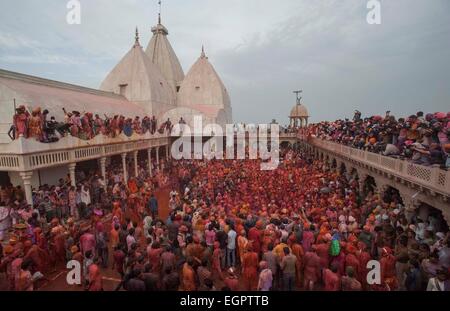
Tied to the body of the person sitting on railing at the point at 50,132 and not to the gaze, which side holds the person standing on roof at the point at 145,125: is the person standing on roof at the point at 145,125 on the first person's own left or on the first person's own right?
on the first person's own left

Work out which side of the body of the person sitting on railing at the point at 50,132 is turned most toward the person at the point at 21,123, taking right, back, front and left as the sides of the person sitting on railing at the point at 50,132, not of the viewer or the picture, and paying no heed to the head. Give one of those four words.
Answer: right

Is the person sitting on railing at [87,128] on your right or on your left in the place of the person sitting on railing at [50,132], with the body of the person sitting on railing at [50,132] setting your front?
on your left

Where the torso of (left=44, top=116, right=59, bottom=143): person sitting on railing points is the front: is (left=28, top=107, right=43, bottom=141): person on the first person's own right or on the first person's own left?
on the first person's own right

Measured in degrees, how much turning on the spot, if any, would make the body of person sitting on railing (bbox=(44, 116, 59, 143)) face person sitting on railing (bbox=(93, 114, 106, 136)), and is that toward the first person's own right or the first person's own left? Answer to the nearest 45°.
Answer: approximately 90° to the first person's own left

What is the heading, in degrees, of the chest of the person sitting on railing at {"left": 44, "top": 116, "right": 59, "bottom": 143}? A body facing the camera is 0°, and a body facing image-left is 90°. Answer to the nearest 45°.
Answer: approximately 315°
